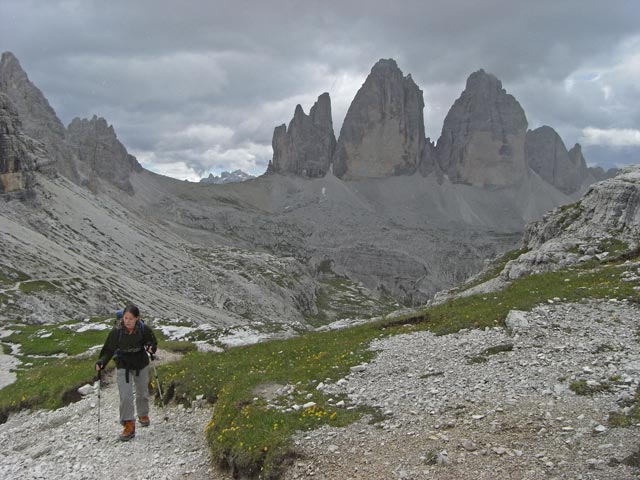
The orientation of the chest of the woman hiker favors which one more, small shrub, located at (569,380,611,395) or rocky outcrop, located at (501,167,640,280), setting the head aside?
the small shrub

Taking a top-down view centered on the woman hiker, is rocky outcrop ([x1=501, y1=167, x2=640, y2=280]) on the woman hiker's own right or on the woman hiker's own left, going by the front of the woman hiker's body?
on the woman hiker's own left

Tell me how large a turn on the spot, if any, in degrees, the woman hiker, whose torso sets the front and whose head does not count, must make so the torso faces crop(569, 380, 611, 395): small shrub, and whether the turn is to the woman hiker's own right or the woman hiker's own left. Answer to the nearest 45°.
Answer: approximately 45° to the woman hiker's own left

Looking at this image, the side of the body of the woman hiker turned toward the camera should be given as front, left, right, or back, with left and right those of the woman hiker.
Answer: front
